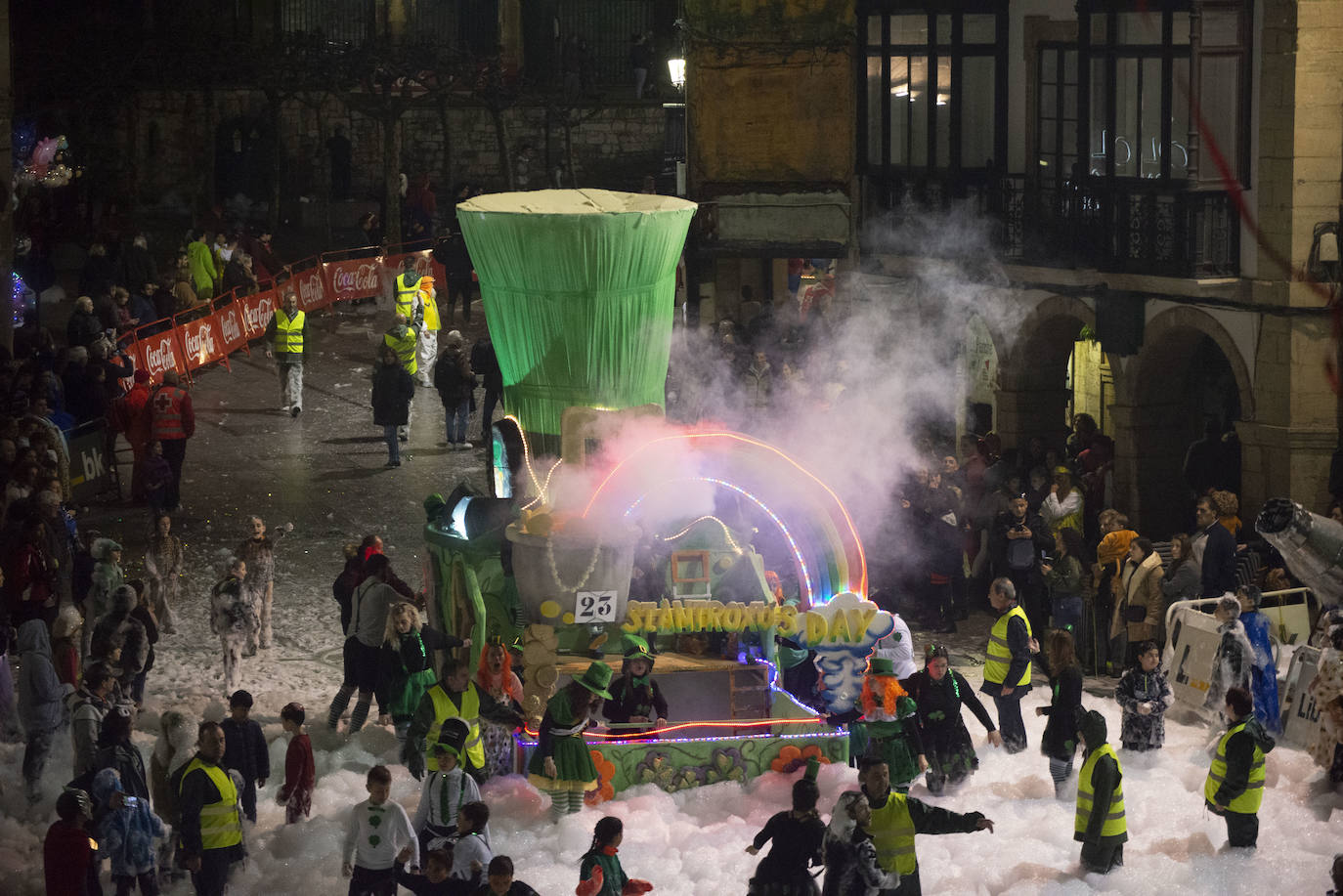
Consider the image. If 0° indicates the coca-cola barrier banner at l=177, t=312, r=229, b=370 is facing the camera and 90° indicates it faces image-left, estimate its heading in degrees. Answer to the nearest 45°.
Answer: approximately 315°

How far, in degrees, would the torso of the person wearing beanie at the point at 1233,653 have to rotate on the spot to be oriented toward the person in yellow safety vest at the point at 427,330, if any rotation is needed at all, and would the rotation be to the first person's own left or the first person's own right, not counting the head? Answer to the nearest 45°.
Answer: approximately 45° to the first person's own right

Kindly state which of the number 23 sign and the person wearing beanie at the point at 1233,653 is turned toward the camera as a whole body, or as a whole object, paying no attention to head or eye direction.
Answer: the number 23 sign

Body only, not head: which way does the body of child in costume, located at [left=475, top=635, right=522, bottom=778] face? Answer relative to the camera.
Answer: toward the camera

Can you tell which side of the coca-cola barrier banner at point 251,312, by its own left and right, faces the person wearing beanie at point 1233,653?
front

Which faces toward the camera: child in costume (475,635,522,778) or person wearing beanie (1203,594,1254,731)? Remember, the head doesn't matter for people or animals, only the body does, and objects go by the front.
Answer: the child in costume

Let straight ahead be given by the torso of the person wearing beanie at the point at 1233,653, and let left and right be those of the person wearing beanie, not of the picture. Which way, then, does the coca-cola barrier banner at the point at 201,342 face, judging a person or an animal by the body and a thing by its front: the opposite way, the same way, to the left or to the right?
the opposite way

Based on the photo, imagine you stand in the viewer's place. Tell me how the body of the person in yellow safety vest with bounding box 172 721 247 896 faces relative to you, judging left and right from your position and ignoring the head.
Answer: facing the viewer and to the right of the viewer

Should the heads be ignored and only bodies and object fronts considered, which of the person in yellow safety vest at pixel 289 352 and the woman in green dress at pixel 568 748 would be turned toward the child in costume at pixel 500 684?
the person in yellow safety vest

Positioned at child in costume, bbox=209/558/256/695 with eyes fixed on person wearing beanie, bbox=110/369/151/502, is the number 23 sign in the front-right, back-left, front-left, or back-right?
back-right

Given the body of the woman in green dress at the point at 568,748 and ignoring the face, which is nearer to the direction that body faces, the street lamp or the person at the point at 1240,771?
the person

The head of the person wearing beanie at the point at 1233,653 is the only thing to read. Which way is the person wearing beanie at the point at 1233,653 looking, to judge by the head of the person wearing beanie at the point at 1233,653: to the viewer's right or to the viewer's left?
to the viewer's left

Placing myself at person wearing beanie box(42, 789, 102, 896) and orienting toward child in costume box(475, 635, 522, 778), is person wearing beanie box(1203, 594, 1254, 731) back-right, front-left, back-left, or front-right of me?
front-right

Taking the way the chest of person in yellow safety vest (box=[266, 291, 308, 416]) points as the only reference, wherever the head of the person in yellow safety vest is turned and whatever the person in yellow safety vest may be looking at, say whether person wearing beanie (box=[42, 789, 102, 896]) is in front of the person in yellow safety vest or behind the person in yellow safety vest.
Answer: in front

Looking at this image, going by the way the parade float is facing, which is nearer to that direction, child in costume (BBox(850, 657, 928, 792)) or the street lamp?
the child in costume

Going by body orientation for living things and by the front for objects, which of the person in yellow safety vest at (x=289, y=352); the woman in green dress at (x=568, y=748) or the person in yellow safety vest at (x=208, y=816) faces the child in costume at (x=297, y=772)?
the person in yellow safety vest at (x=289, y=352)

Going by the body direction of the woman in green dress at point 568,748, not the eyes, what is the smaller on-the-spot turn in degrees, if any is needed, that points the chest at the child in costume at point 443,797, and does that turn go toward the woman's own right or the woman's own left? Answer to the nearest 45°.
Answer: approximately 90° to the woman's own right

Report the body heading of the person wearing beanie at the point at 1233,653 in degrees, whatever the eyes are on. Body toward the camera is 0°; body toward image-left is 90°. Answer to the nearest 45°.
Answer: approximately 90°

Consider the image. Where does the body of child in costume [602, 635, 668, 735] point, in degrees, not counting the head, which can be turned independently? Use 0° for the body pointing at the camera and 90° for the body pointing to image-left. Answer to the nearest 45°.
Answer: approximately 0°
